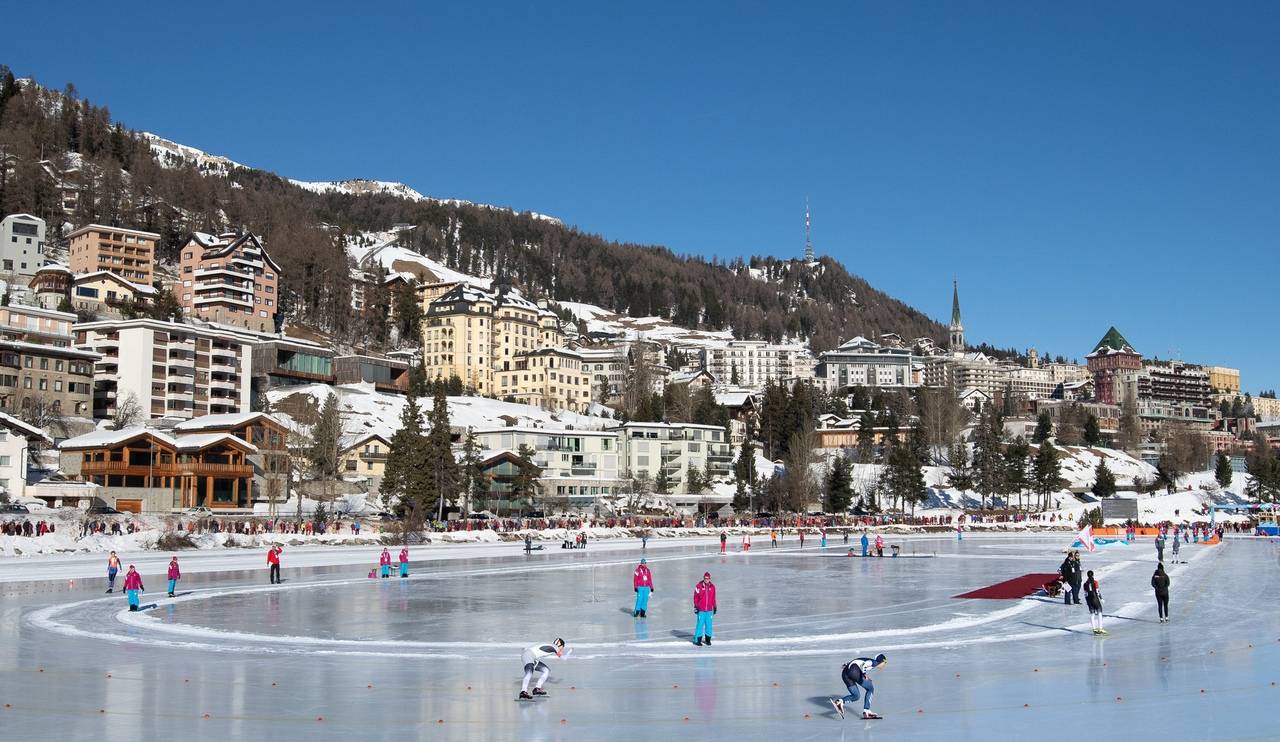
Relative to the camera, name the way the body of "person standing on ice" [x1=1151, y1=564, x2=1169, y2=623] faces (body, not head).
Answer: away from the camera

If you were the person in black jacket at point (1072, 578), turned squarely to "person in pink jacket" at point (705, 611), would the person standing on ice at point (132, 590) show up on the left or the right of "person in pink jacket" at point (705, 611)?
right

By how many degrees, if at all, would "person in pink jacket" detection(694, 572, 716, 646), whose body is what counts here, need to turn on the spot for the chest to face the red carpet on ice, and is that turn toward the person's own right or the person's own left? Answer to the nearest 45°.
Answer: approximately 135° to the person's own left

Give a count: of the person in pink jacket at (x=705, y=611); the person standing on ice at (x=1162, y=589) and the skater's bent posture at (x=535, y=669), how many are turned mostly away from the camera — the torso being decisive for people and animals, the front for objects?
1

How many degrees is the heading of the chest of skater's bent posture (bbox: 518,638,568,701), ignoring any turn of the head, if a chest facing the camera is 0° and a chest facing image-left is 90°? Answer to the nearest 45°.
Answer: approximately 270°

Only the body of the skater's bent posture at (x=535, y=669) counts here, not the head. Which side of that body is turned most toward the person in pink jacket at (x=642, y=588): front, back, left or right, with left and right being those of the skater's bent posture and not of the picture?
left

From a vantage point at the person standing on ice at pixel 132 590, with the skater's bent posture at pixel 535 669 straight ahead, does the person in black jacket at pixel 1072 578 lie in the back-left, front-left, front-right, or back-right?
front-left

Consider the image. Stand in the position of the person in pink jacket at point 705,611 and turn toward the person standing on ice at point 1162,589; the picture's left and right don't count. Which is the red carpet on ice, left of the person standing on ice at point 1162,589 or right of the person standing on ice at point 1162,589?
left

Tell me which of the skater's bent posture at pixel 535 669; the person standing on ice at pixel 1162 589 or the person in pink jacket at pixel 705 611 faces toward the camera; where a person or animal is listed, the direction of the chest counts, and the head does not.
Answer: the person in pink jacket

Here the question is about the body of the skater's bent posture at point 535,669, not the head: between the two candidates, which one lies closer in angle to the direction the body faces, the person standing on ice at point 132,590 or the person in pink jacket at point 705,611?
the person in pink jacket

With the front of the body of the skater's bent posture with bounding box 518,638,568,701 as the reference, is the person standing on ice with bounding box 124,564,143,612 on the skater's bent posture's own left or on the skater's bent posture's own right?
on the skater's bent posture's own left

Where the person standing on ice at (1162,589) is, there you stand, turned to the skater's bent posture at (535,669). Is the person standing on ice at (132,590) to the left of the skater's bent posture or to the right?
right

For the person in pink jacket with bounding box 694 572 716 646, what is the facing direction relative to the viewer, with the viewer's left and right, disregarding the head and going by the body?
facing the viewer

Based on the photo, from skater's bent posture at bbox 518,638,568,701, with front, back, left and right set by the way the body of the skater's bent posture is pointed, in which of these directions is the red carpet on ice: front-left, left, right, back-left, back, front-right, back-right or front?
front-left
